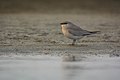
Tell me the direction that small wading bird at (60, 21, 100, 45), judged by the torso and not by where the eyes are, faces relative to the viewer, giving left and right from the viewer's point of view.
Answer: facing to the left of the viewer
